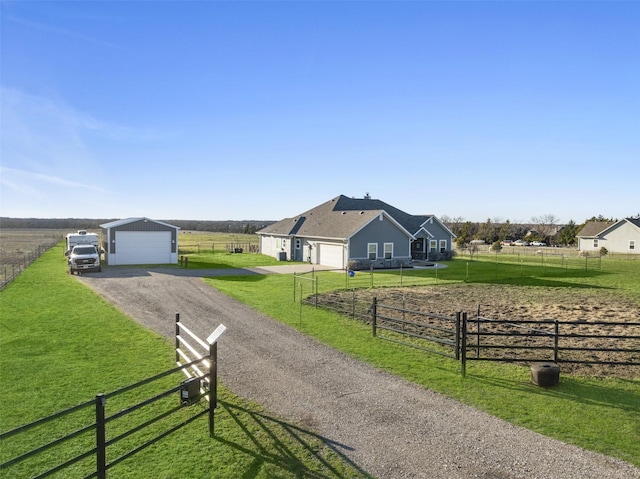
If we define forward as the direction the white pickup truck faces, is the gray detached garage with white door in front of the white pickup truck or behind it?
behind

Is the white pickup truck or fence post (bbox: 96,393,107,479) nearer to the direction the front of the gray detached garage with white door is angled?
the fence post

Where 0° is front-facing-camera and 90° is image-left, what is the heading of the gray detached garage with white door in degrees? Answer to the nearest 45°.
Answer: approximately 0°

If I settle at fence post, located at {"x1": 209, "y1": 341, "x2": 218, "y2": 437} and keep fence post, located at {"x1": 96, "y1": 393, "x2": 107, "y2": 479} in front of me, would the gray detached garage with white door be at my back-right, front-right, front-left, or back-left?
back-right

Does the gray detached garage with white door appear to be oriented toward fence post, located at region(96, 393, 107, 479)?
yes

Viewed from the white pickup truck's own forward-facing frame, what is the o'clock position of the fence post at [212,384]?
The fence post is roughly at 12 o'clock from the white pickup truck.

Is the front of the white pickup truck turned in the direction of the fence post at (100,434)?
yes

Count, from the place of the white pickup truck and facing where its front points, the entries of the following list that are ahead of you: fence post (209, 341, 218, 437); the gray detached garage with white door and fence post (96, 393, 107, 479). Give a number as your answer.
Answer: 2

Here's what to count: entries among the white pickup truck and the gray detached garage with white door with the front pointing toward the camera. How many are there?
2

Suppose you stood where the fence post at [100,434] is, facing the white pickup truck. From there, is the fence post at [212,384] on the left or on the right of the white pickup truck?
right
